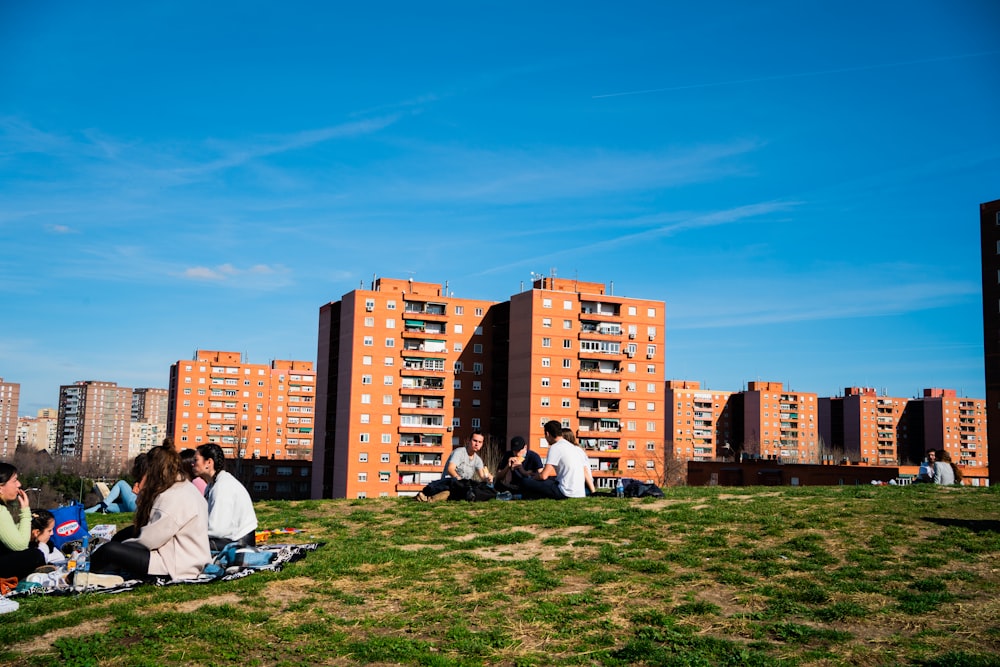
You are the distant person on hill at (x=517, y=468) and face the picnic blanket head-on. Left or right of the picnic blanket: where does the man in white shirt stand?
left

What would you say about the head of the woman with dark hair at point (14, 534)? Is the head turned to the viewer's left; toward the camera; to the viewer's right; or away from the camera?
to the viewer's right

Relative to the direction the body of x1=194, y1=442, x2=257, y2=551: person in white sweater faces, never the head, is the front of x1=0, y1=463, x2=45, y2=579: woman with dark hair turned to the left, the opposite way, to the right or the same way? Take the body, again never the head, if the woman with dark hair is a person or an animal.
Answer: the opposite way

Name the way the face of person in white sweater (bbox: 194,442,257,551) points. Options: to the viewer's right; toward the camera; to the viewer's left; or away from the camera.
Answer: to the viewer's left

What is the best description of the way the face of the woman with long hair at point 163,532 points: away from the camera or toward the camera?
away from the camera

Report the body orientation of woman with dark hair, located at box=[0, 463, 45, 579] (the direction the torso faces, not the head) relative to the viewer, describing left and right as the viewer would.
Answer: facing to the right of the viewer

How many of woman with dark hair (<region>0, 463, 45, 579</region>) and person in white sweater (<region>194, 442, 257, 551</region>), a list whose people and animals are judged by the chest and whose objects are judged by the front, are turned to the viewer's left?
1

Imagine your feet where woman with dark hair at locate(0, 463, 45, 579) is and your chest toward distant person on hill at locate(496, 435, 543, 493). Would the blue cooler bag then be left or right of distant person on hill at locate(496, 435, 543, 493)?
left

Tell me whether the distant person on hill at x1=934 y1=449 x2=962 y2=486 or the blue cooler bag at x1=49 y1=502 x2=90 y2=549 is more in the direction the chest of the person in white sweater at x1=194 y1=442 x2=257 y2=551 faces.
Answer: the blue cooler bag

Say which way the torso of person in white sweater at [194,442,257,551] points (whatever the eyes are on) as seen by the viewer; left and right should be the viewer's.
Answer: facing to the left of the viewer

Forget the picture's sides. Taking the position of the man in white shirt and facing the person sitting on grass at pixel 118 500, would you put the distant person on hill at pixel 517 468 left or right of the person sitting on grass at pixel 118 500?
right
